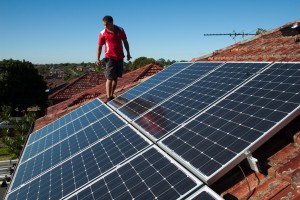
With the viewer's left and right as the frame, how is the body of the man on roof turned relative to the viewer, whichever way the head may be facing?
facing the viewer and to the left of the viewer

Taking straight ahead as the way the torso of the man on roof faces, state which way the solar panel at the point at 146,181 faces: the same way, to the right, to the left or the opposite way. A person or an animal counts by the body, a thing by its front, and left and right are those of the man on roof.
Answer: the same way

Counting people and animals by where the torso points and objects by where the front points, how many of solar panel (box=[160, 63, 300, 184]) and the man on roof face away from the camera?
0

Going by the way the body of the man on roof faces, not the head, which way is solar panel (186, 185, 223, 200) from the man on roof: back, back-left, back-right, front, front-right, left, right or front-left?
front-left

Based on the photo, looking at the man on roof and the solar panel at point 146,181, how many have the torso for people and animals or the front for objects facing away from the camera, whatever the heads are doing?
0

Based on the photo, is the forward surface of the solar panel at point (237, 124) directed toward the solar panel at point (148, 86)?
no

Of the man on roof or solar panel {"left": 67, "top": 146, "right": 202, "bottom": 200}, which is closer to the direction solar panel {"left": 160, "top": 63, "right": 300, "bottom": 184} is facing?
the solar panel

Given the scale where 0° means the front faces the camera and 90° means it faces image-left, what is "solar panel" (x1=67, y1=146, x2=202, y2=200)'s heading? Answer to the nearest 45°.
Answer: approximately 45°

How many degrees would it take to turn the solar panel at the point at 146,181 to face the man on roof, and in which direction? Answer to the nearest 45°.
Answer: approximately 135° to its right

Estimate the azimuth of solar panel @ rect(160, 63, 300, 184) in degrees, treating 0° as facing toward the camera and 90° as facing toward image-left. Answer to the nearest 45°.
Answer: approximately 45°

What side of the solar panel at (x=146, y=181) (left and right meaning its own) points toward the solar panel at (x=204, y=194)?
left

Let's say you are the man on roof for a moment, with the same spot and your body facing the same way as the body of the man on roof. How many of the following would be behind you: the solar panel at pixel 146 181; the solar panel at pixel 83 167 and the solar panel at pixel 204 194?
0

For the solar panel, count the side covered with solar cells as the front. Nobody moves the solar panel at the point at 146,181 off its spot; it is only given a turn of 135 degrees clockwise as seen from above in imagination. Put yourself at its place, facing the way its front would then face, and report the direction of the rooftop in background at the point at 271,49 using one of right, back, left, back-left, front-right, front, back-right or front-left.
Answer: front-right

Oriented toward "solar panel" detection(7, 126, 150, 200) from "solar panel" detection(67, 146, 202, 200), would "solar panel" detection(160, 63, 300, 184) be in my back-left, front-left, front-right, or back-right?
back-right

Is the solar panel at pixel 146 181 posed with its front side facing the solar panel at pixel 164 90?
no

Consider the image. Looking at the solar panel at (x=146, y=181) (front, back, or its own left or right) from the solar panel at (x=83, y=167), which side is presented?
right

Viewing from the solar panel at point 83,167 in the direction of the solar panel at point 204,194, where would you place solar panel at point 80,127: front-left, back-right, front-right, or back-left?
back-left
